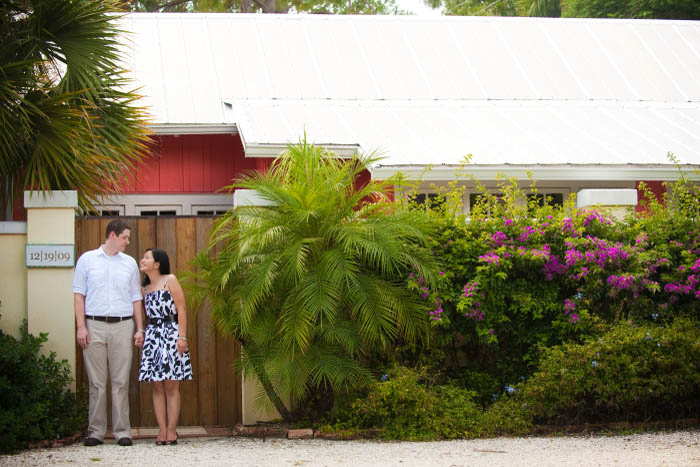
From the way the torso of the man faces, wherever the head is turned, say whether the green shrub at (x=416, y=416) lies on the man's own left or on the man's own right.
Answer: on the man's own left

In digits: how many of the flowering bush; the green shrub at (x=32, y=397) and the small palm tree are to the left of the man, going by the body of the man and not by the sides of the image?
2

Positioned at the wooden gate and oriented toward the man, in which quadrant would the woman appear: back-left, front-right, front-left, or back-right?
front-left

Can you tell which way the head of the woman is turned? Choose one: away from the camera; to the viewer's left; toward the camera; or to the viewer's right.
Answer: to the viewer's left

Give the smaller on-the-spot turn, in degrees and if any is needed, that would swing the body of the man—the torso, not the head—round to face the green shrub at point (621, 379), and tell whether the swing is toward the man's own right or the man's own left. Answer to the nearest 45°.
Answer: approximately 90° to the man's own left

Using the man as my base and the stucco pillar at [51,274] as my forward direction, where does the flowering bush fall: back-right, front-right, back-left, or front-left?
back-right

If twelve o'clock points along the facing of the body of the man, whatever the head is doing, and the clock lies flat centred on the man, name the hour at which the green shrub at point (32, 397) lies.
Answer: The green shrub is roughly at 3 o'clock from the man.

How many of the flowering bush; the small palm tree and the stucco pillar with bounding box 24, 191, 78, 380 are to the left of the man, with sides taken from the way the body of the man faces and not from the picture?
2

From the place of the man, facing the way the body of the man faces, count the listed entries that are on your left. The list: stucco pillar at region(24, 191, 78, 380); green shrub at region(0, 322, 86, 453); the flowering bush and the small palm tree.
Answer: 2

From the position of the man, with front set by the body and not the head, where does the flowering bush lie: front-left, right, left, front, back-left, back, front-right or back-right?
left

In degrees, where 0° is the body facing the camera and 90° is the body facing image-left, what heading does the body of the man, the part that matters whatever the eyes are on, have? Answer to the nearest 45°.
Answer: approximately 0°

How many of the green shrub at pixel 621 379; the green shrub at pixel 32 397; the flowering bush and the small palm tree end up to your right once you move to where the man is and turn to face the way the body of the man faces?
1
